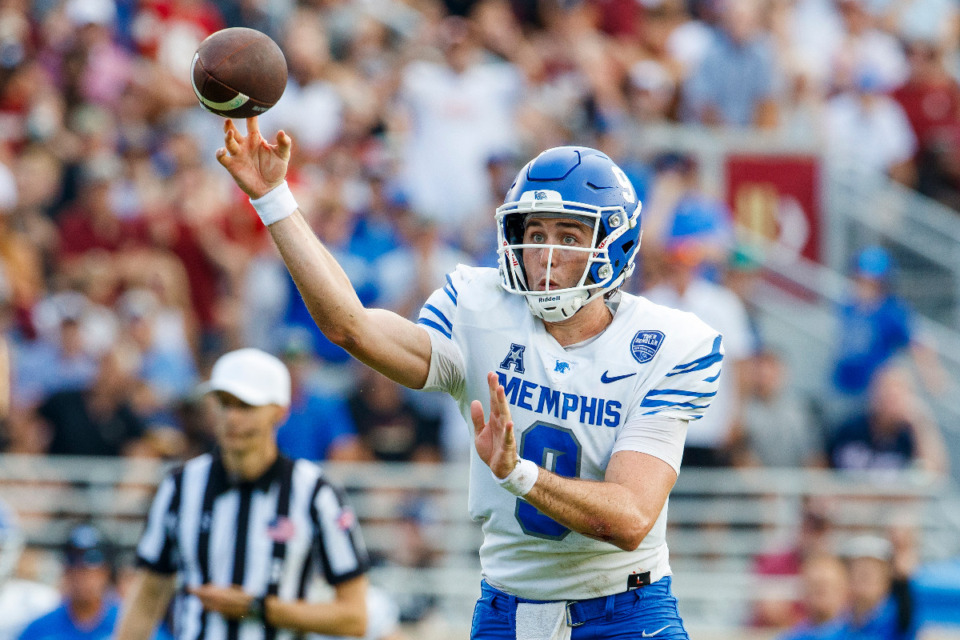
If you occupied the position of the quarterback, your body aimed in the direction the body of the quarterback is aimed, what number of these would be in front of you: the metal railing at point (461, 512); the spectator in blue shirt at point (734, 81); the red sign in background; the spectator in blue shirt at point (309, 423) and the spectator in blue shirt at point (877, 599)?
0

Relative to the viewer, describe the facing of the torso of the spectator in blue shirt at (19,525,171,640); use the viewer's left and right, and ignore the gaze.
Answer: facing the viewer

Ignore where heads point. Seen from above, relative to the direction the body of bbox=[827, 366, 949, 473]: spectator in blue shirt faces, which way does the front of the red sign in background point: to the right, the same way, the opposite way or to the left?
the same way

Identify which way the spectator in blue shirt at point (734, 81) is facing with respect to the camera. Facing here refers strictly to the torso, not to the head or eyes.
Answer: toward the camera

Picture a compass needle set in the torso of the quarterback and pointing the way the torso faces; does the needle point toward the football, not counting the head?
no

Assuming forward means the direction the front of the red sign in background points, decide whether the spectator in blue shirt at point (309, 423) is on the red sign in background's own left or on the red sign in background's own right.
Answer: on the red sign in background's own right

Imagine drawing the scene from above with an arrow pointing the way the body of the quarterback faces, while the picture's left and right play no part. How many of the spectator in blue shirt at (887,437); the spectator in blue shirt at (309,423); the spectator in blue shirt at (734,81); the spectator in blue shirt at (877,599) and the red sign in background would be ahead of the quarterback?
0

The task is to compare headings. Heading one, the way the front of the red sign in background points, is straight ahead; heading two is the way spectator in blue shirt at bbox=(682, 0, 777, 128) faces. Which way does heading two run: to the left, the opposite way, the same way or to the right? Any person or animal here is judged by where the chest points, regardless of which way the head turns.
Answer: the same way

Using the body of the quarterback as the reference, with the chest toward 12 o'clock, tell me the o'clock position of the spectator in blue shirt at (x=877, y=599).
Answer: The spectator in blue shirt is roughly at 7 o'clock from the quarterback.

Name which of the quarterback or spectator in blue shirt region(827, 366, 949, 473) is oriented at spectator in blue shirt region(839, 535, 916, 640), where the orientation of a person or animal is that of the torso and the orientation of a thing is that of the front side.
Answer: spectator in blue shirt region(827, 366, 949, 473)

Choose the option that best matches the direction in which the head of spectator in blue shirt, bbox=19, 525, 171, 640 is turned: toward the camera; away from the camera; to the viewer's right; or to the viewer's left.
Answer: toward the camera

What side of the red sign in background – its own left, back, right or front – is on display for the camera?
front

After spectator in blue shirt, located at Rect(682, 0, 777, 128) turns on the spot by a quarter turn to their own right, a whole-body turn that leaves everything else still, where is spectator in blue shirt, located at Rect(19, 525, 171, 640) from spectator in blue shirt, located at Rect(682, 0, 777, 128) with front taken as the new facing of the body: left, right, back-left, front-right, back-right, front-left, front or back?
front-left

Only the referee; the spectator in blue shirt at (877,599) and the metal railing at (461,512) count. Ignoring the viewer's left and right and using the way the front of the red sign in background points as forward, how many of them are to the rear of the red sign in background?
0
